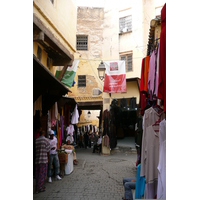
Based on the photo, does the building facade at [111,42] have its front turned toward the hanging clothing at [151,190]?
yes

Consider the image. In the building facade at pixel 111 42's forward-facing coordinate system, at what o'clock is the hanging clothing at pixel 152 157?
The hanging clothing is roughly at 12 o'clock from the building facade.

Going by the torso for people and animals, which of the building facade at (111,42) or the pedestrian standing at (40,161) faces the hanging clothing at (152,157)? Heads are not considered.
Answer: the building facade
